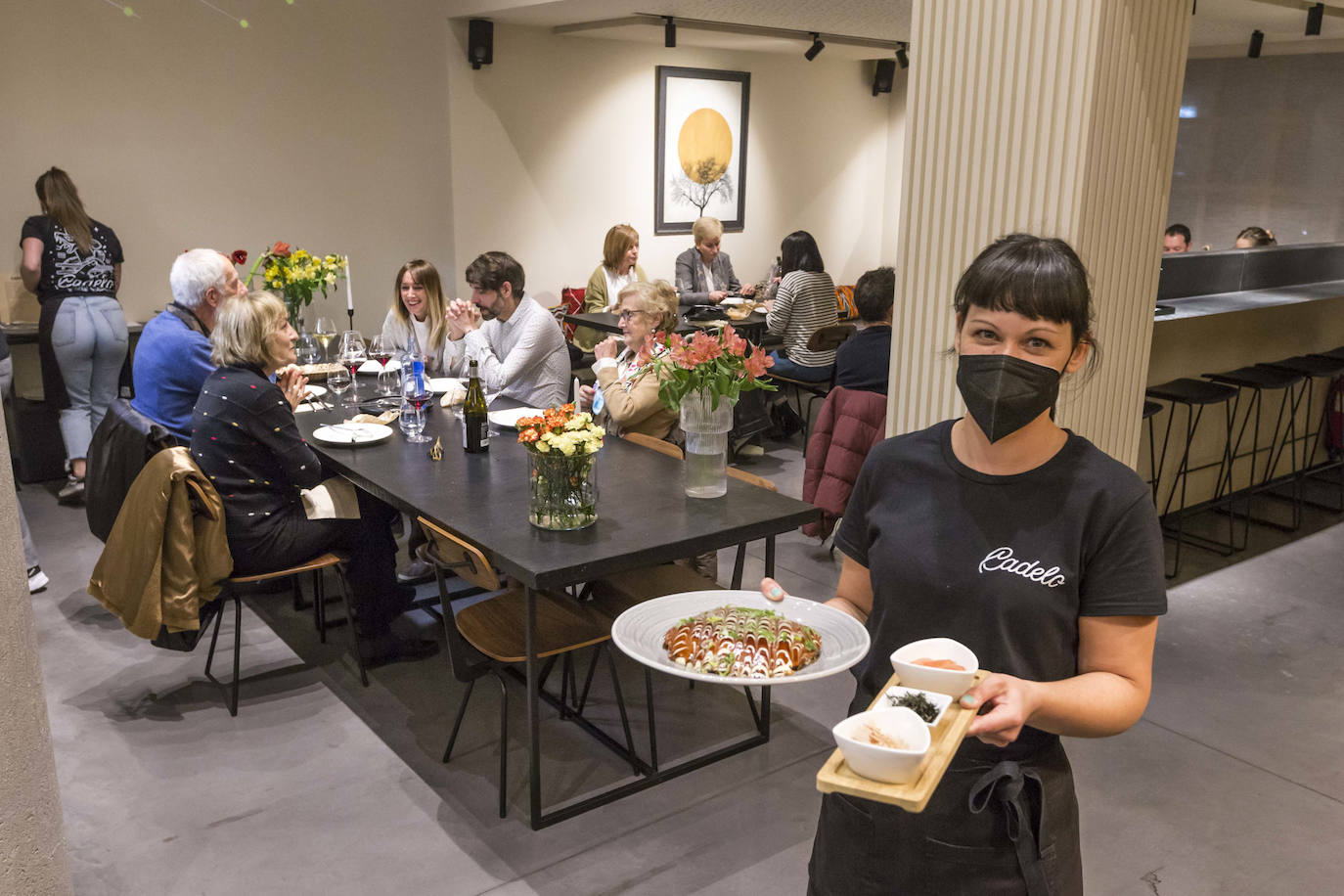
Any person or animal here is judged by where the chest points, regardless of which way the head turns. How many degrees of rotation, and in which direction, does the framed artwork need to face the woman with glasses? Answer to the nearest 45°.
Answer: approximately 45° to its right

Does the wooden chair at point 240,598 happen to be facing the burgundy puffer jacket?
yes

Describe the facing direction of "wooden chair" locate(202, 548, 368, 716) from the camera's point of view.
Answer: facing to the right of the viewer

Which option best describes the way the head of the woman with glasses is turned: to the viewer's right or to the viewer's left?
to the viewer's left

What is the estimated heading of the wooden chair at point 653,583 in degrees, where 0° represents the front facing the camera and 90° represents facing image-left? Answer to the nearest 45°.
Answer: approximately 45°

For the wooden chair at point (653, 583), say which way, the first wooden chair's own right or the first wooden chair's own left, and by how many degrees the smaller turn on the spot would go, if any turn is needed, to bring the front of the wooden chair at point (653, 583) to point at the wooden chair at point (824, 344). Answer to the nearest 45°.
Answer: approximately 135° to the first wooden chair's own right

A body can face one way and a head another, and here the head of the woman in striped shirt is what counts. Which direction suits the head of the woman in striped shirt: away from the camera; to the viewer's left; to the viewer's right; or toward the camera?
away from the camera

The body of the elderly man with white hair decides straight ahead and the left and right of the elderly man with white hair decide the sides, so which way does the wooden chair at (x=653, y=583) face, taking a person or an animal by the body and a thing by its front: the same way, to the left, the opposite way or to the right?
the opposite way

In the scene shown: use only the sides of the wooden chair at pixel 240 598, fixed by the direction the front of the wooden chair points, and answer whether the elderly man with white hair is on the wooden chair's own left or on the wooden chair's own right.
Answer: on the wooden chair's own left

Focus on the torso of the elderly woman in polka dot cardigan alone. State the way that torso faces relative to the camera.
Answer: to the viewer's right
